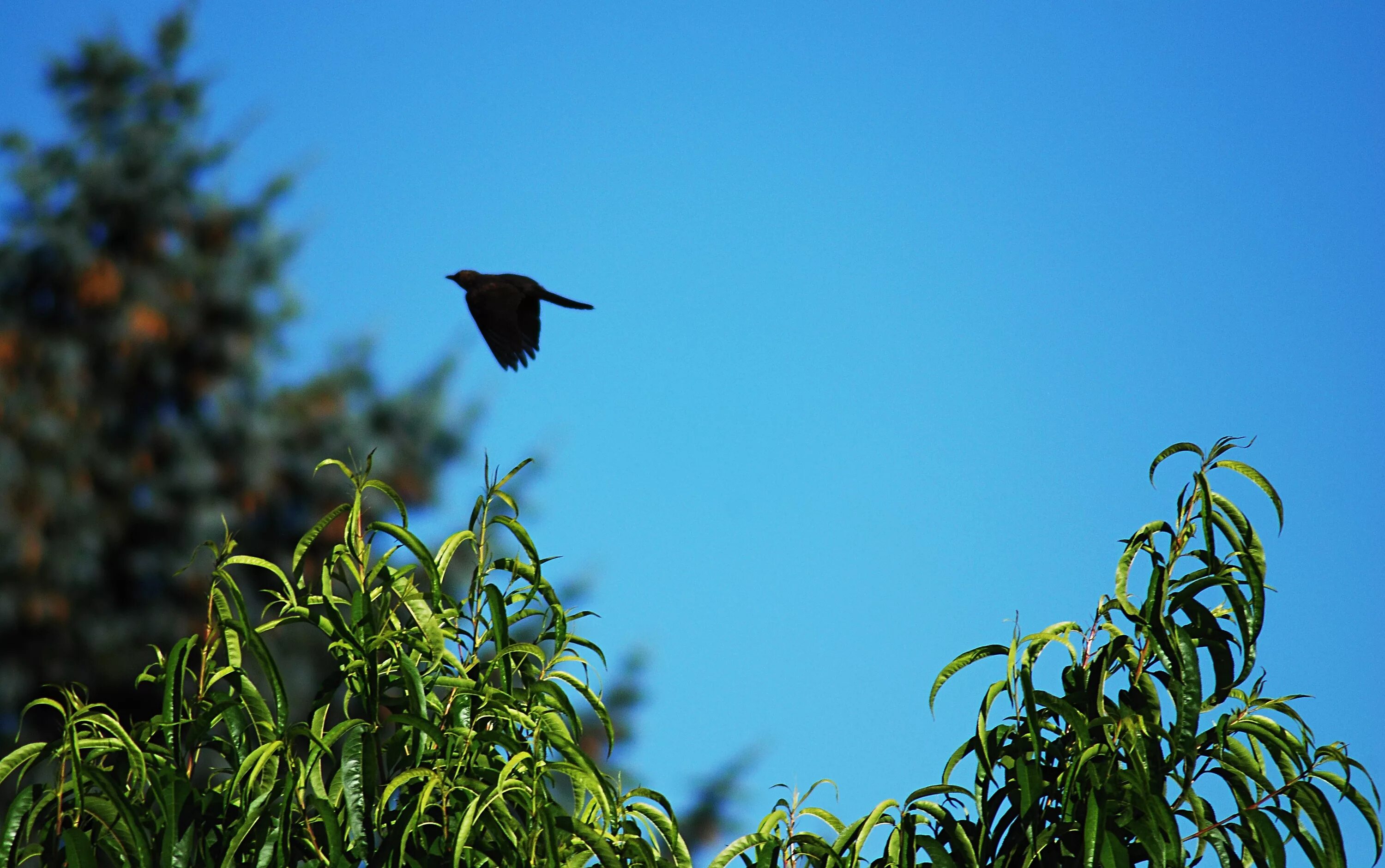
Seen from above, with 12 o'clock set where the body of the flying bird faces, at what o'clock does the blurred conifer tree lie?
The blurred conifer tree is roughly at 2 o'clock from the flying bird.

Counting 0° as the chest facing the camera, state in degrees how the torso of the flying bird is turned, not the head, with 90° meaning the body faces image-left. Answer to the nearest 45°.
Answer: approximately 90°
